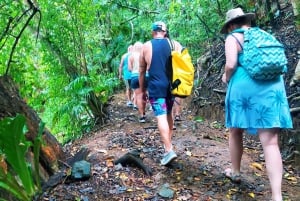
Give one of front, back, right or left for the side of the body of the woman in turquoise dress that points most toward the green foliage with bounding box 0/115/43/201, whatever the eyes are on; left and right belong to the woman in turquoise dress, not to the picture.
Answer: left

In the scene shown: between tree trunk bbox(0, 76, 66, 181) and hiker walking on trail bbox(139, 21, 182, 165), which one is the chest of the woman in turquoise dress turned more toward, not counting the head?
the hiker walking on trail

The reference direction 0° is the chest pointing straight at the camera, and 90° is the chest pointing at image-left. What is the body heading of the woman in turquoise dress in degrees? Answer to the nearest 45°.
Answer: approximately 135°

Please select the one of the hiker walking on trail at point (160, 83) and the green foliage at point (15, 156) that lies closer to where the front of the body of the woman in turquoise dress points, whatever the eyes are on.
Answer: the hiker walking on trail

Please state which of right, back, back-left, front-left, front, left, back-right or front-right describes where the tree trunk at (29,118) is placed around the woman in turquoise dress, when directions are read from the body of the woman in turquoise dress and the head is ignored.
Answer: front-left

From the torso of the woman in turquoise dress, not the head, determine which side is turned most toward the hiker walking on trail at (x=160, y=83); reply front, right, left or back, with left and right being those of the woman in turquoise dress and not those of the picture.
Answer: front

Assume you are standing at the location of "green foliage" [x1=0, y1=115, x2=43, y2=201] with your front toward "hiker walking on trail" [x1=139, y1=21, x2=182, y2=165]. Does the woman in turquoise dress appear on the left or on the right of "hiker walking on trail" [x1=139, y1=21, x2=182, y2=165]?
right
